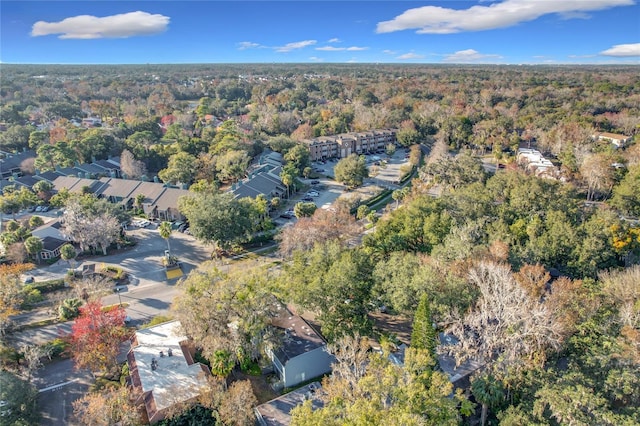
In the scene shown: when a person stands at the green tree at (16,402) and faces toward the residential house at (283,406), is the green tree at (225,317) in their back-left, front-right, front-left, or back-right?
front-left

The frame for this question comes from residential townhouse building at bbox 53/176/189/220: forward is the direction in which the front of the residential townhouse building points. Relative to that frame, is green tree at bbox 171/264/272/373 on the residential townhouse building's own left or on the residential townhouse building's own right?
on the residential townhouse building's own left

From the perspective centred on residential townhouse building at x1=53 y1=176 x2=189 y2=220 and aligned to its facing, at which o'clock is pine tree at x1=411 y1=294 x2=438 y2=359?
The pine tree is roughly at 10 o'clock from the residential townhouse building.

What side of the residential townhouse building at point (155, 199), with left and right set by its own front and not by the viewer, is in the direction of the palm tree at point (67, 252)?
front

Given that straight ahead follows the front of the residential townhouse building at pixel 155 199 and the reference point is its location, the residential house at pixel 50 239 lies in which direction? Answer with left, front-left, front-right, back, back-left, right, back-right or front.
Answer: front

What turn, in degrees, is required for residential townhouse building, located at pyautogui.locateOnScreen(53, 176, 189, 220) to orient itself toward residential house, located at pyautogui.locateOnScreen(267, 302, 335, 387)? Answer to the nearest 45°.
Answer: approximately 45° to its left

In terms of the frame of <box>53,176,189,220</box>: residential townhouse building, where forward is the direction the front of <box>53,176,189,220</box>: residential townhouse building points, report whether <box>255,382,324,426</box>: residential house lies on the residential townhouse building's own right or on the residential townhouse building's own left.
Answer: on the residential townhouse building's own left

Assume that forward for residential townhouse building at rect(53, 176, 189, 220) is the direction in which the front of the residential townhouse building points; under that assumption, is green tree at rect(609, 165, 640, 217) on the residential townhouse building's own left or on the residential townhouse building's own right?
on the residential townhouse building's own left

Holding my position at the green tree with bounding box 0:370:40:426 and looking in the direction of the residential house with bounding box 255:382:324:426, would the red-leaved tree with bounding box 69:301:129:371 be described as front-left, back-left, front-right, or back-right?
front-left

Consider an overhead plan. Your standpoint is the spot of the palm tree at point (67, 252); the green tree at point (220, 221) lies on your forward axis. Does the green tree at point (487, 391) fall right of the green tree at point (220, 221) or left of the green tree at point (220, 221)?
right

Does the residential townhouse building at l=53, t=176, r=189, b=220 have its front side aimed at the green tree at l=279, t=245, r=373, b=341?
no

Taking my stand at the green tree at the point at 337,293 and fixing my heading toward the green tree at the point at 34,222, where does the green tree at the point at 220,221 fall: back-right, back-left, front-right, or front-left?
front-right

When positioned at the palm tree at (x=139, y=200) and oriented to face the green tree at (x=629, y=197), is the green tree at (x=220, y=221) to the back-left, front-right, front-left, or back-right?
front-right

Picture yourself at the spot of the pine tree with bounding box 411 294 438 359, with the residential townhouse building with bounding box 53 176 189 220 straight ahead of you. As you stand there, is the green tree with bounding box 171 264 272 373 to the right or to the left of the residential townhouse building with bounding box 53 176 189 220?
left

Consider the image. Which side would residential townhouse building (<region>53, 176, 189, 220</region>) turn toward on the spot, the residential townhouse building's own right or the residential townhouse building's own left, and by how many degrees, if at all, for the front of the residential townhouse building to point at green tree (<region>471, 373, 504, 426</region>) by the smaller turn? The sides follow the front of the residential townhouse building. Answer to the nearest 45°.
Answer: approximately 45° to the residential townhouse building's own left
